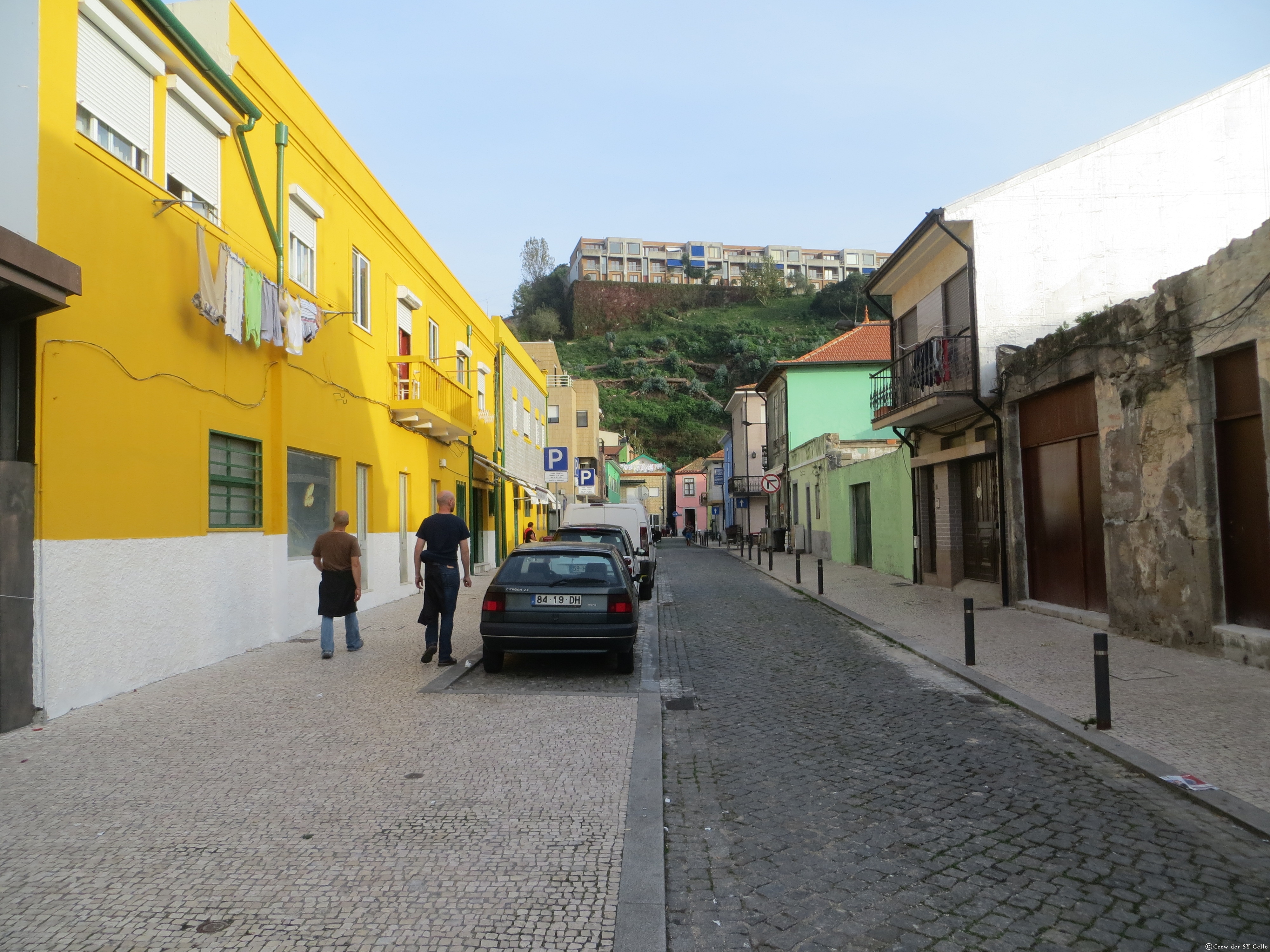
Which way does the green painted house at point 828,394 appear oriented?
to the viewer's left

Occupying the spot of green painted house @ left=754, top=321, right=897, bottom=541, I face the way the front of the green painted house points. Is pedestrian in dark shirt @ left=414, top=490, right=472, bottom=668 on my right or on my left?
on my left

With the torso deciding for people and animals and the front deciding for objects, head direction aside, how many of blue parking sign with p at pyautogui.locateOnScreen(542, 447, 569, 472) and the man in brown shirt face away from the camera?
1

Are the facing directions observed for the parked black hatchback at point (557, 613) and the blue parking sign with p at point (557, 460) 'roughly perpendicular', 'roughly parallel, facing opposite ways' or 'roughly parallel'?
roughly parallel, facing opposite ways

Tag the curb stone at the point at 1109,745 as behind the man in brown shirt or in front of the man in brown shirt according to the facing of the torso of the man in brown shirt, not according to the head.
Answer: behind

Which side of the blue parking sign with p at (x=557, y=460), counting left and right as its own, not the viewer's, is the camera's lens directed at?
front

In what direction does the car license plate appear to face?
toward the camera

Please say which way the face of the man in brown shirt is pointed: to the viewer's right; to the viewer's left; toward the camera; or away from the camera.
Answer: away from the camera

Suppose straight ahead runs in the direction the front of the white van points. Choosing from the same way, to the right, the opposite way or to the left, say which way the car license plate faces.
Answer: the opposite way

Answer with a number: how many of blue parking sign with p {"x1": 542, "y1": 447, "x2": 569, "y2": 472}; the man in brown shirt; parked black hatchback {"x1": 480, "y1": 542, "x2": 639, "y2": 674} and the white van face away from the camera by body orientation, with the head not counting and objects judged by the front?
3

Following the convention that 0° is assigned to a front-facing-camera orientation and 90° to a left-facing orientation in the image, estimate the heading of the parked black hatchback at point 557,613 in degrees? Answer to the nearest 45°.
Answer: approximately 180°

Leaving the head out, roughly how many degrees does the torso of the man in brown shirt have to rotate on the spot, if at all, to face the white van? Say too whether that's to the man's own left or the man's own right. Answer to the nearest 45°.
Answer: approximately 45° to the man's own right

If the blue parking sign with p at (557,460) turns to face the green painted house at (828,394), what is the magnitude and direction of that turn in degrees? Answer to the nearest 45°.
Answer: approximately 135° to its left

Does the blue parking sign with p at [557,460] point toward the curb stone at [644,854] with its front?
yes

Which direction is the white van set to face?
away from the camera

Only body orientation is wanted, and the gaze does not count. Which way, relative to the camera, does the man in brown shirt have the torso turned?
away from the camera

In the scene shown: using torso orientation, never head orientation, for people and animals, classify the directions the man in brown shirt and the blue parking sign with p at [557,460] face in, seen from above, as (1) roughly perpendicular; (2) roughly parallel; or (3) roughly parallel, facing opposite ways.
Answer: roughly parallel, facing opposite ways

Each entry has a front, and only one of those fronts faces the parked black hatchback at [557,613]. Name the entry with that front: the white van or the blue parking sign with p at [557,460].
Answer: the blue parking sign with p

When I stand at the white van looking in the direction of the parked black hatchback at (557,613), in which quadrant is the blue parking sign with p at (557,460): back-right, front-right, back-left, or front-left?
back-right
